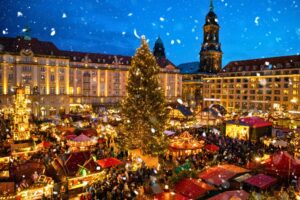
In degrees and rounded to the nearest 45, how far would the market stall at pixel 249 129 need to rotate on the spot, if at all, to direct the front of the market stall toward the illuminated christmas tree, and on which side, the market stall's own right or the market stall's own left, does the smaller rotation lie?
0° — it already faces it

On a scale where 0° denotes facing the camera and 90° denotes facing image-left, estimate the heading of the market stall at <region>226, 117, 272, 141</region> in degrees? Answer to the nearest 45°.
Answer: approximately 45°

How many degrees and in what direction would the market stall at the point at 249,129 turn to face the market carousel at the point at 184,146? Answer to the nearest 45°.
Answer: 0° — it already faces it

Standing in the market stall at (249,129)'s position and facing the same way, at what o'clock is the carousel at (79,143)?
the carousel at (79,143) is roughly at 12 o'clock from the market stall at (249,129).

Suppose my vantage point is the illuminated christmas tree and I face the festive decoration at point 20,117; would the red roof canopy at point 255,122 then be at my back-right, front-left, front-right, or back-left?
back-right
